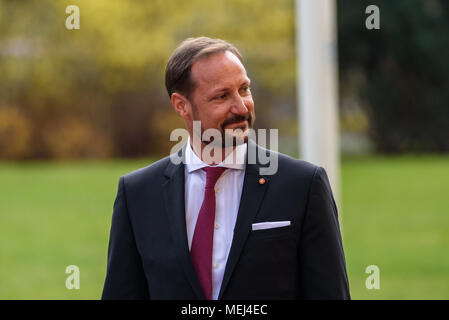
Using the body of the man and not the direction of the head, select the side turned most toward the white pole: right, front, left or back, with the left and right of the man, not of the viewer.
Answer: back

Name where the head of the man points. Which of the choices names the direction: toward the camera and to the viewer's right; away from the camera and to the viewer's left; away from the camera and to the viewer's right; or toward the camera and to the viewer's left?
toward the camera and to the viewer's right

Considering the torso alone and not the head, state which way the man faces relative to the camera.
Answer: toward the camera
